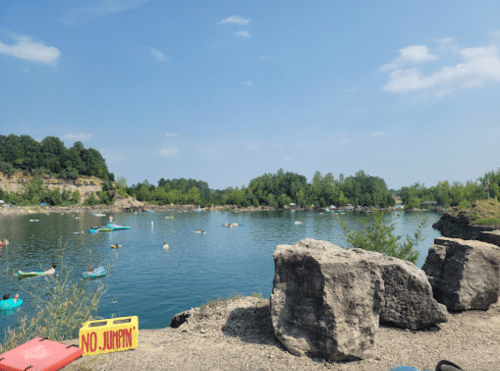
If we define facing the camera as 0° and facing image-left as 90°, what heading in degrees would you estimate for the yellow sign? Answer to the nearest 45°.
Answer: approximately 0°

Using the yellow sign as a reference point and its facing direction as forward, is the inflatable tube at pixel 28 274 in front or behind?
behind

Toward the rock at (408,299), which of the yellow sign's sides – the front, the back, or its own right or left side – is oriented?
left

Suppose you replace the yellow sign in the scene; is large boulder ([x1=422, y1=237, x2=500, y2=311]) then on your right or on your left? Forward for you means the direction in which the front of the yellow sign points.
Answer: on your left

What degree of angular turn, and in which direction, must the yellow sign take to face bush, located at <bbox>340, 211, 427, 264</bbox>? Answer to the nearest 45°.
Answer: approximately 90° to its left

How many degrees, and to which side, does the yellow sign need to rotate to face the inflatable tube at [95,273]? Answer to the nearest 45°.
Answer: approximately 180°

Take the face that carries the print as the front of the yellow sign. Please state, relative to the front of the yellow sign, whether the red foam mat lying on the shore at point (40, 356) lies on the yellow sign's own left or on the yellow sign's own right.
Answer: on the yellow sign's own right

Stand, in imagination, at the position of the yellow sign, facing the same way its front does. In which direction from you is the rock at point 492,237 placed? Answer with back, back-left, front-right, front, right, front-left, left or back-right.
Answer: left
